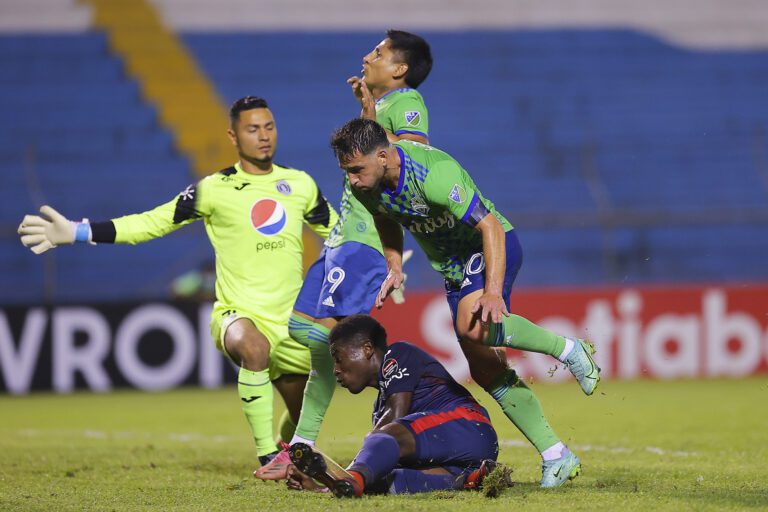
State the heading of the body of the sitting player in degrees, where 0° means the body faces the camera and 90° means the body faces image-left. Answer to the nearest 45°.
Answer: approximately 90°

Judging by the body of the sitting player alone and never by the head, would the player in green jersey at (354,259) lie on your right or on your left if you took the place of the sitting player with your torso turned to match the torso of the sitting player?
on your right

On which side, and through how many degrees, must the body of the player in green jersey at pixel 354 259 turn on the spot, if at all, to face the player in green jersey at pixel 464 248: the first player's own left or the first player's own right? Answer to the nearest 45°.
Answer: approximately 135° to the first player's own left

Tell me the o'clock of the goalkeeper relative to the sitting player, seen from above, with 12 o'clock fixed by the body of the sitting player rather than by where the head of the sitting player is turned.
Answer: The goalkeeper is roughly at 2 o'clock from the sitting player.

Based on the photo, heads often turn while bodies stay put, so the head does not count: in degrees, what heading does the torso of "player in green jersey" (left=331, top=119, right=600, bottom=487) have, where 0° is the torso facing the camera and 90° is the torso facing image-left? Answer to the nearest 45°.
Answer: approximately 45°

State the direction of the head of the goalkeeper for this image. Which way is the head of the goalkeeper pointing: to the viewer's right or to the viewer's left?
to the viewer's right

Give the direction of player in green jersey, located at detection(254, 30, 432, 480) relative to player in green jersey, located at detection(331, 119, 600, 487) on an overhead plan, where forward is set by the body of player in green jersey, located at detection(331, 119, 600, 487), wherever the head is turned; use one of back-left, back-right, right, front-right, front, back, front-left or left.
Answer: right
